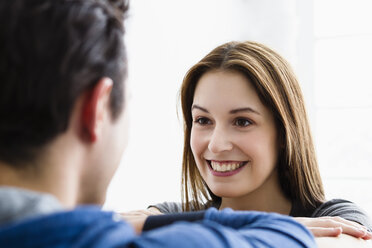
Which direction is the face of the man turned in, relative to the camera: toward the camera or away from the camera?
away from the camera

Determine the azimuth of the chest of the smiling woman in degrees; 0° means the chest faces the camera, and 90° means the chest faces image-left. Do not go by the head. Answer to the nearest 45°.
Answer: approximately 45°

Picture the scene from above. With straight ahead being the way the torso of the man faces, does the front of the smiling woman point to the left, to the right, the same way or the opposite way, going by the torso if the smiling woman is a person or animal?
the opposite way

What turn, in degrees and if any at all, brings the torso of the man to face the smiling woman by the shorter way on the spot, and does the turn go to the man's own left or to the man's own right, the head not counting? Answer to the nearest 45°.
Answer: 0° — they already face them

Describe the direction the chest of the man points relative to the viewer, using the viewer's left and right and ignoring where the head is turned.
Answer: facing away from the viewer and to the right of the viewer
